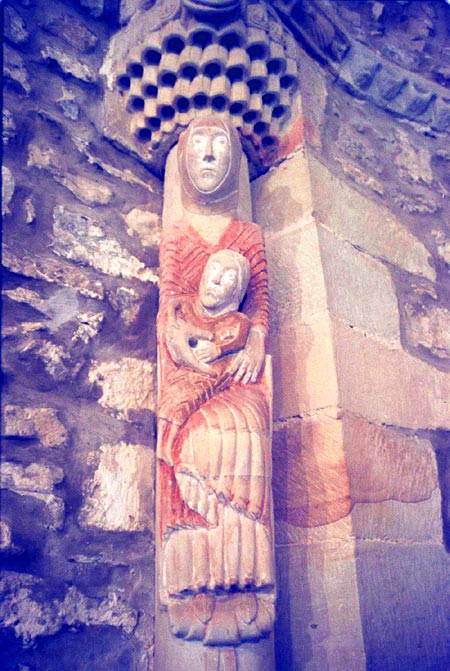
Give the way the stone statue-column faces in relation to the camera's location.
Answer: facing the viewer
